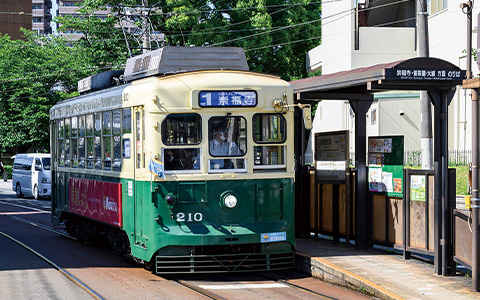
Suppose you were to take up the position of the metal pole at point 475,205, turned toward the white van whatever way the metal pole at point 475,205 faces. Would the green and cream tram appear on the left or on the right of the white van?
left

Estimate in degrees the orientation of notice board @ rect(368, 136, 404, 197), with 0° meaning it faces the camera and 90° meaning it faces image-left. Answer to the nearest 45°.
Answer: approximately 45°

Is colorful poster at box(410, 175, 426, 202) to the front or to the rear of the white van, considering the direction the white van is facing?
to the front

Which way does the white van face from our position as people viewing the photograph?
facing the viewer and to the right of the viewer

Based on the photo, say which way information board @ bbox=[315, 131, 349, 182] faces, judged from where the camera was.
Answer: facing the viewer and to the left of the viewer

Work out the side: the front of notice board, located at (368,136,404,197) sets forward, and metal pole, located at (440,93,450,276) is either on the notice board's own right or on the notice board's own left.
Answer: on the notice board's own left

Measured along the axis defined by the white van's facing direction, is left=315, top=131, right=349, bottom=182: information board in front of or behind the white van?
in front

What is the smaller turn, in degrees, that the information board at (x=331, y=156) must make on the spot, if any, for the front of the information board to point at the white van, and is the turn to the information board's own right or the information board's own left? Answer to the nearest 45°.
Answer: approximately 90° to the information board's own right

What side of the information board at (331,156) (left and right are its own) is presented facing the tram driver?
front

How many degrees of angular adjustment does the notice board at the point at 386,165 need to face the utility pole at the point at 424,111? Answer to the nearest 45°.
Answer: approximately 135° to its right

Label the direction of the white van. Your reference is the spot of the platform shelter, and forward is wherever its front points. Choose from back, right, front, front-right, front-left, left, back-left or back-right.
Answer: right

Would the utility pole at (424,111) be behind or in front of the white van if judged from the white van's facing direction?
in front

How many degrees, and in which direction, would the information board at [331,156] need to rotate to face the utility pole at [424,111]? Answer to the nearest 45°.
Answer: approximately 180°
